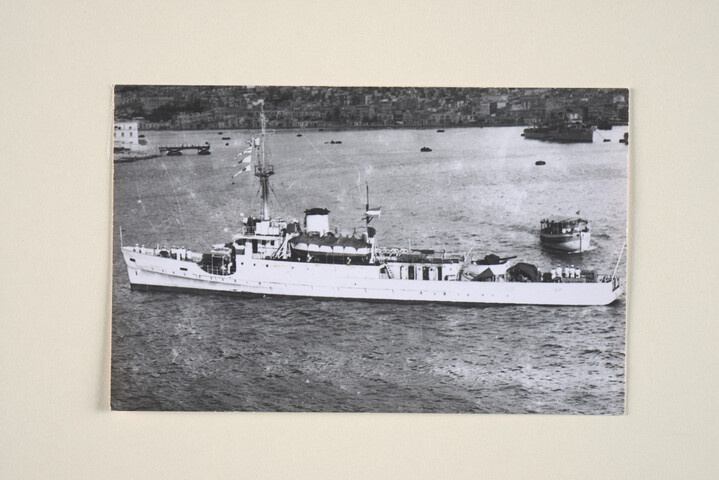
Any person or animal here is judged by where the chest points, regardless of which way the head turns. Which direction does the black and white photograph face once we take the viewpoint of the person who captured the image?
facing the viewer
